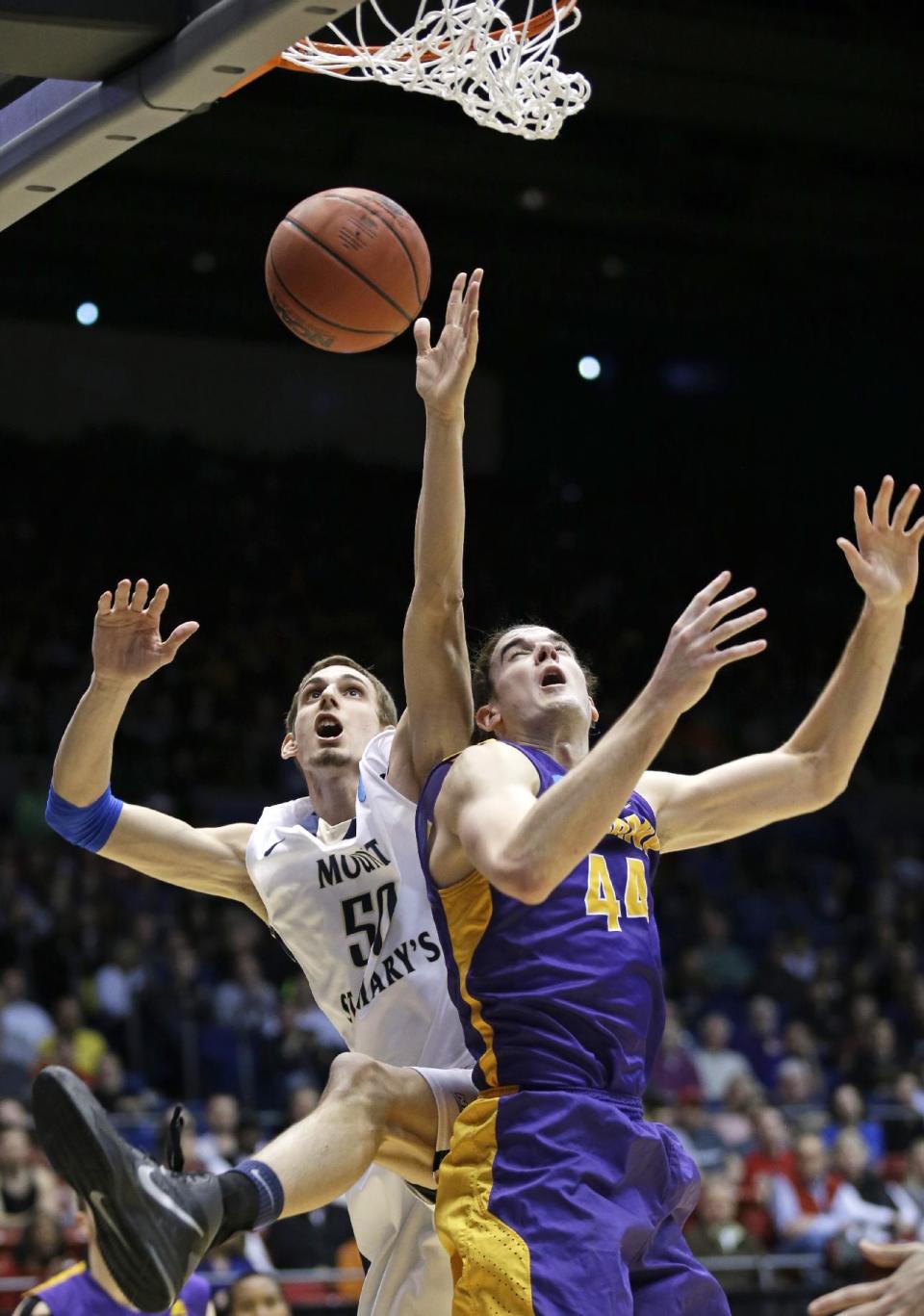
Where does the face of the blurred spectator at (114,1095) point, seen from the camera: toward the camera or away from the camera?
toward the camera

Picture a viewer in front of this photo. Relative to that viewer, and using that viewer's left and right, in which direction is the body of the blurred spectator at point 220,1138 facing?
facing the viewer

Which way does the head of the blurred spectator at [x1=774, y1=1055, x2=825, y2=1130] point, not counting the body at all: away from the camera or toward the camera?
toward the camera

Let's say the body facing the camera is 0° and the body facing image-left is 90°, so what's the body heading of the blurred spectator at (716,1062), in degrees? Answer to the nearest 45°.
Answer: approximately 0°

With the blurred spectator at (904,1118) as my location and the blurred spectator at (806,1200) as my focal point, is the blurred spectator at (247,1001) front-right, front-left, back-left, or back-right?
front-right

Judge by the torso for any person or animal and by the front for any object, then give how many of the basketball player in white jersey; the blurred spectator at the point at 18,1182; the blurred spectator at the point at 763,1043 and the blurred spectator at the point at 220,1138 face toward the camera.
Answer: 4

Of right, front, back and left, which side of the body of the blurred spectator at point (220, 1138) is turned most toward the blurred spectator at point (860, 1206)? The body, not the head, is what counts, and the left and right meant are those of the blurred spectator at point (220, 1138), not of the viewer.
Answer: left

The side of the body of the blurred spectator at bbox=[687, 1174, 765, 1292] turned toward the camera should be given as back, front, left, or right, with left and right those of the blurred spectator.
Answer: front

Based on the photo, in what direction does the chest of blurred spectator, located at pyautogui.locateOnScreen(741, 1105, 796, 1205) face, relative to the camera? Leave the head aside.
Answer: toward the camera

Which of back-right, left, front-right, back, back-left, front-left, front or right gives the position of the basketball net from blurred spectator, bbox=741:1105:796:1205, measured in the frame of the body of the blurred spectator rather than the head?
front

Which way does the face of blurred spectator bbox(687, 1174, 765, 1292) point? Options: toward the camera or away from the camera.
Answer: toward the camera

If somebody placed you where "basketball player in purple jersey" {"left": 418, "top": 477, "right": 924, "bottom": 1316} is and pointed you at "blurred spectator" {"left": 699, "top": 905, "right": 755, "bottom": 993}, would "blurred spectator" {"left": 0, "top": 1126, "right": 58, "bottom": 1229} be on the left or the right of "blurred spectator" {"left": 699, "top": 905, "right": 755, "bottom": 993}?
left
